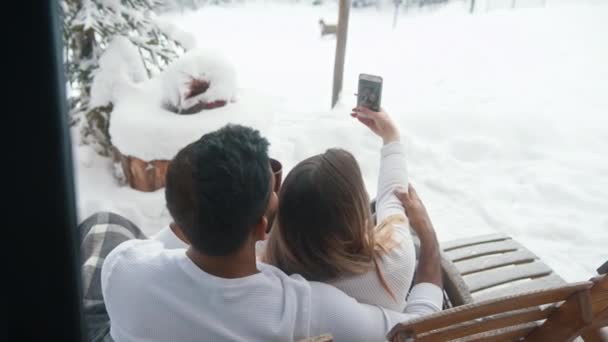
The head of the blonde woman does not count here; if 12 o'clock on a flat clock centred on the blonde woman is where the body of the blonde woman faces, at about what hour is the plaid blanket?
The plaid blanket is roughly at 10 o'clock from the blonde woman.

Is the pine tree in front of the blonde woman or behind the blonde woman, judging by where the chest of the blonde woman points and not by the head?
in front

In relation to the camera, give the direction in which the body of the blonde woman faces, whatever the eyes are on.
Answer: away from the camera

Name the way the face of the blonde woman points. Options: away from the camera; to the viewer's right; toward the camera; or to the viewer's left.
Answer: away from the camera

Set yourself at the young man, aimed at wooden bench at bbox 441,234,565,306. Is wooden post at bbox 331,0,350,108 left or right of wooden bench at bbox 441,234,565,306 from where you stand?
left

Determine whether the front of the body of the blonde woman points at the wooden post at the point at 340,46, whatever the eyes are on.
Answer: yes
